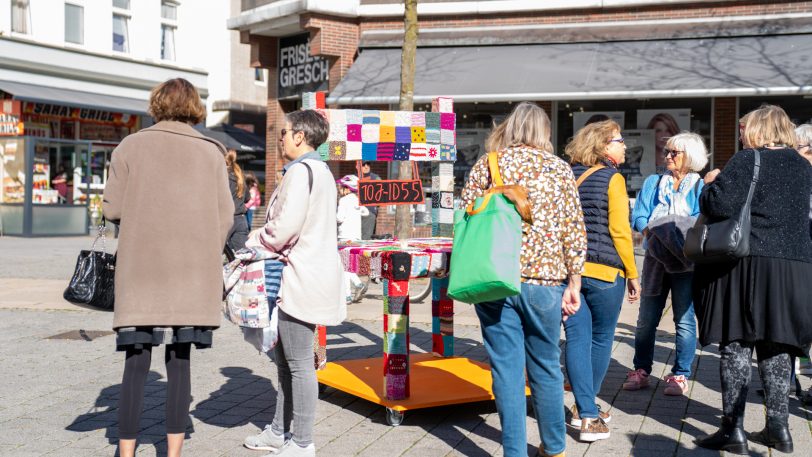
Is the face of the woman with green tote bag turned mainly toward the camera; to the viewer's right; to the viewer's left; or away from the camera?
away from the camera

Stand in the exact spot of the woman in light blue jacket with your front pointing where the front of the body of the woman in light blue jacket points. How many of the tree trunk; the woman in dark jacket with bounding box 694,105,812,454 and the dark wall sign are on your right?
2

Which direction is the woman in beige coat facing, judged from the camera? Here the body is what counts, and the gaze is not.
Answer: away from the camera

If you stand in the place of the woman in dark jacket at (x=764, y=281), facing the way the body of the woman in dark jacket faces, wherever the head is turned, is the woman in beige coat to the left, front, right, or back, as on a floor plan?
left

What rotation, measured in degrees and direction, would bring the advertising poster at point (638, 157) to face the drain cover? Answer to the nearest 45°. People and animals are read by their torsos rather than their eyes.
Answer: approximately 45° to its right

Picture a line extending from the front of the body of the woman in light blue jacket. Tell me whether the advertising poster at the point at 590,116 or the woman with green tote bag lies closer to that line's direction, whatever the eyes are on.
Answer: the woman with green tote bag
